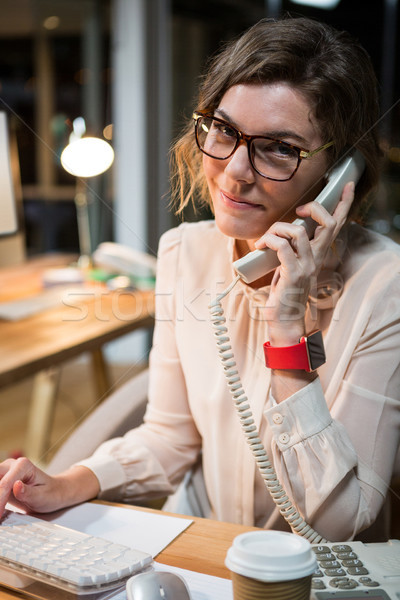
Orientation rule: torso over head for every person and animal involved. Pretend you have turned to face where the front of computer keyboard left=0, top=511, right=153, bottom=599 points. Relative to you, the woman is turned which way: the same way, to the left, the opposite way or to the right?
the opposite way

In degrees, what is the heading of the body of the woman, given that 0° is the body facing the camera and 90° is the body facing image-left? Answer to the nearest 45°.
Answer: approximately 45°

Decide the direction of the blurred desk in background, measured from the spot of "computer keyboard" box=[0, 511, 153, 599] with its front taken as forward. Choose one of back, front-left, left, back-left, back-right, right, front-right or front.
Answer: front-left

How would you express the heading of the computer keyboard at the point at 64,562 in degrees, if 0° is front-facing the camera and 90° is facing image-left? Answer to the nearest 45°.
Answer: approximately 225°
